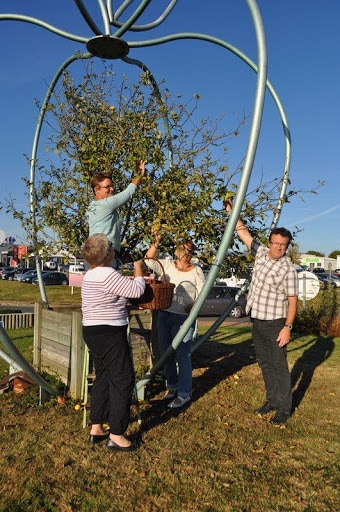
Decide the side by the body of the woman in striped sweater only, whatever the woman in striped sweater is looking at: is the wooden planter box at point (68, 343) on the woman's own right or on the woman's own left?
on the woman's own left

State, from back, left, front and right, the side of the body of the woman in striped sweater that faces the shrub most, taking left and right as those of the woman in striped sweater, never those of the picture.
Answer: front

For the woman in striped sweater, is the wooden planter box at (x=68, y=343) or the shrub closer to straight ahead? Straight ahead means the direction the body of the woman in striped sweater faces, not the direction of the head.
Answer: the shrub

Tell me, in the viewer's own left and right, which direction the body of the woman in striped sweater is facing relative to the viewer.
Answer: facing away from the viewer and to the right of the viewer

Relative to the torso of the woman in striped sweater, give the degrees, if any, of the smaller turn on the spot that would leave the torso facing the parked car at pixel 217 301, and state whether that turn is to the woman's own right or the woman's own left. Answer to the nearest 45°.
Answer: approximately 45° to the woman's own left

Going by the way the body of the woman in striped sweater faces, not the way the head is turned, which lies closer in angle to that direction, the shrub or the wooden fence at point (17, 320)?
the shrub

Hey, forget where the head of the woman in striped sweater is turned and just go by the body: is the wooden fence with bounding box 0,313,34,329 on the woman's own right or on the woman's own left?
on the woman's own left
